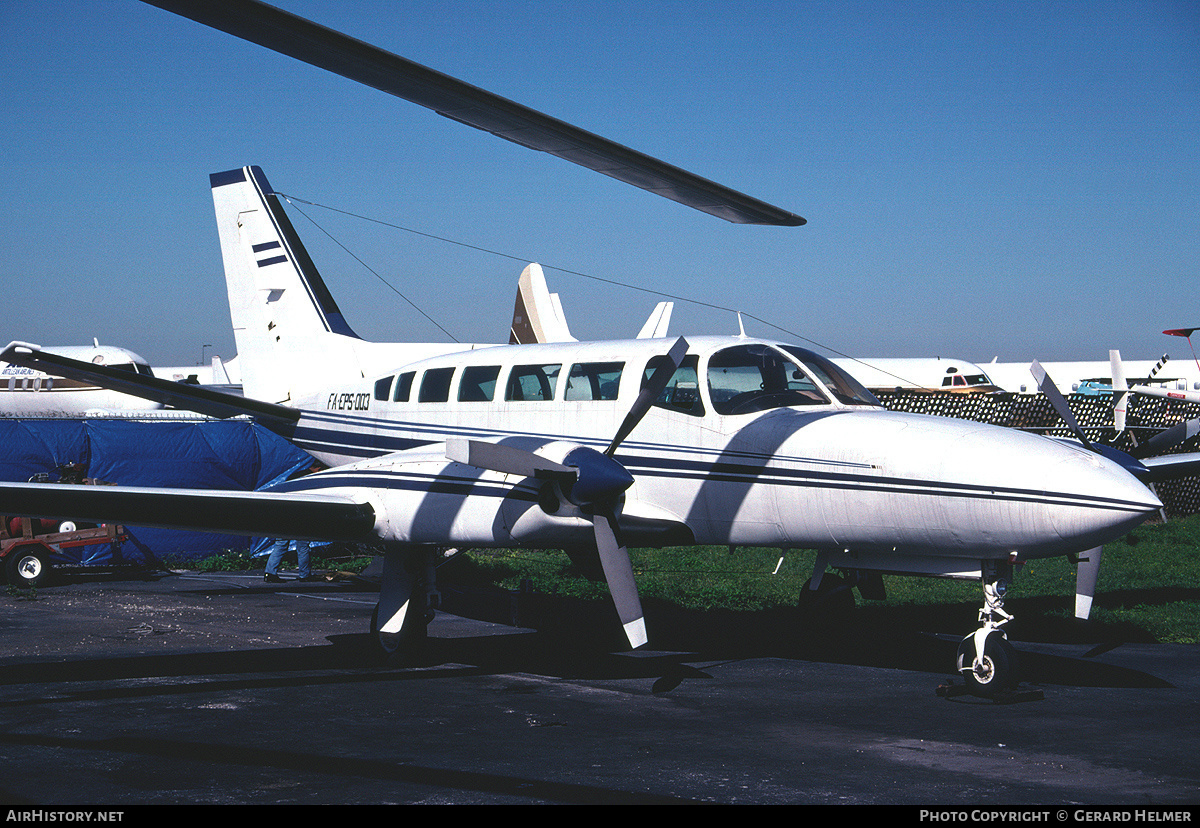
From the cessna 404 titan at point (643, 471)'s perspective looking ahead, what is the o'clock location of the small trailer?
The small trailer is roughly at 6 o'clock from the cessna 404 titan.

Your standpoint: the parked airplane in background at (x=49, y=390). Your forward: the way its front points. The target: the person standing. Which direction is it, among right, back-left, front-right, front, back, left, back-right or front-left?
right

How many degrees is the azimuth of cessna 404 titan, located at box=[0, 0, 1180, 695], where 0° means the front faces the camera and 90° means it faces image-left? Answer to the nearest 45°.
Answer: approximately 315°

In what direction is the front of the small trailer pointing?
to the viewer's right

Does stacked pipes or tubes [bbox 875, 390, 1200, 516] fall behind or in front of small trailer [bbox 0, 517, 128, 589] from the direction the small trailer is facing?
in front

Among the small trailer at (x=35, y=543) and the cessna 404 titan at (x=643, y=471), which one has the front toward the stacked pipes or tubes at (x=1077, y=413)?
the small trailer

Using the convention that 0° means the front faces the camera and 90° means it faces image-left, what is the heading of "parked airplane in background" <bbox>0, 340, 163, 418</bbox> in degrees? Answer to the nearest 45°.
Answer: approximately 270°

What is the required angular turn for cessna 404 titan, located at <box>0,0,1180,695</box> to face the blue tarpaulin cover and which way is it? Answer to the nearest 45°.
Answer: approximately 180°
